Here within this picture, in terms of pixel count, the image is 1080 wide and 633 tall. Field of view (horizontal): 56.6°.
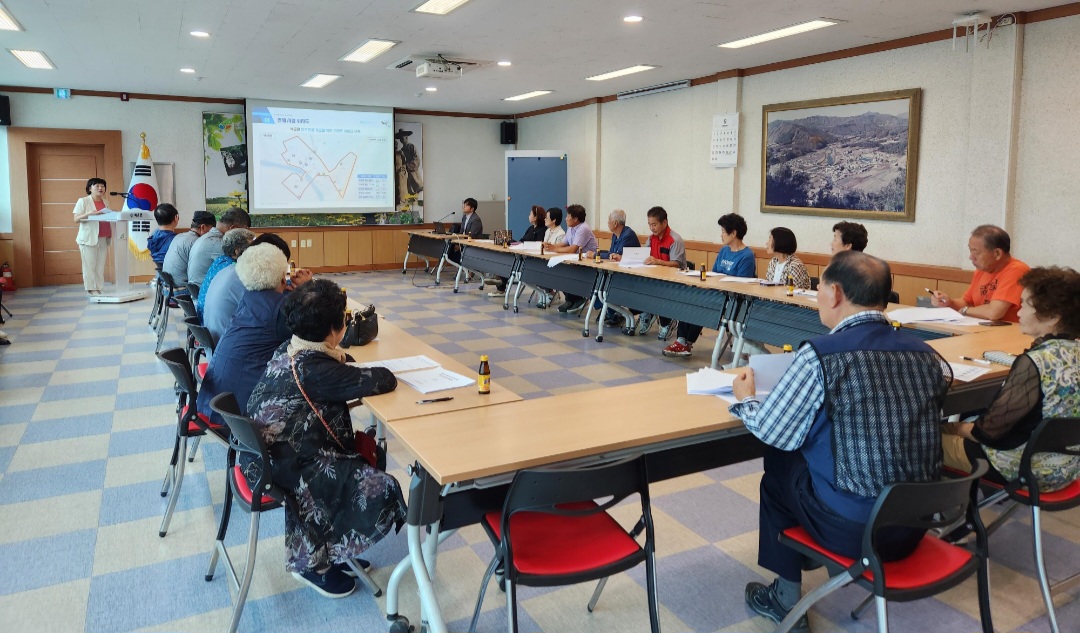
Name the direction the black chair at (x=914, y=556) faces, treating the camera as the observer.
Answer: facing away from the viewer and to the left of the viewer

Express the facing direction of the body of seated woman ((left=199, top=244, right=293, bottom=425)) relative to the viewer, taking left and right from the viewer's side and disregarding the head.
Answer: facing away from the viewer and to the right of the viewer

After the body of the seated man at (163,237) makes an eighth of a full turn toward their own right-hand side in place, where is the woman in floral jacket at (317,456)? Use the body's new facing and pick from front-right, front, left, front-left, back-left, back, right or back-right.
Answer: right

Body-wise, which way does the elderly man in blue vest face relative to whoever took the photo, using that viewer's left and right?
facing away from the viewer and to the left of the viewer

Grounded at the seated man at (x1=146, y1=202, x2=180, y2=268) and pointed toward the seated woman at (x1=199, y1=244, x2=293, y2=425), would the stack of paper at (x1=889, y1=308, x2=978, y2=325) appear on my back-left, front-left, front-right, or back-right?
front-left

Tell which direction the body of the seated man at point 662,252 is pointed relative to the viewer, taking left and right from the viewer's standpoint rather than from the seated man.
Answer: facing the viewer and to the left of the viewer

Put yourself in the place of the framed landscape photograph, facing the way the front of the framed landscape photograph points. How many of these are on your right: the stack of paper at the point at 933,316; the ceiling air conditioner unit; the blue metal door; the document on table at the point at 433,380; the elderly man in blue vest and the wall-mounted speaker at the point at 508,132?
3

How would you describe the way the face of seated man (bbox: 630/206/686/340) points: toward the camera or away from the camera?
toward the camera

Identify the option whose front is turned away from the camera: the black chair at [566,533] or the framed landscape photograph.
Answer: the black chair

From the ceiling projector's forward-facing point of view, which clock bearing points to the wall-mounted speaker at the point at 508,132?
The wall-mounted speaker is roughly at 2 o'clock from the ceiling projector.

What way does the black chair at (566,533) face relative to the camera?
away from the camera

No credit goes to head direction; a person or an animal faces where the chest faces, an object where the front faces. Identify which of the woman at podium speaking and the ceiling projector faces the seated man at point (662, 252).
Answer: the woman at podium speaking

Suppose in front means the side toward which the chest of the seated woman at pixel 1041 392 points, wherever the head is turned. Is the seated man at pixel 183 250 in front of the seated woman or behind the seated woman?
in front

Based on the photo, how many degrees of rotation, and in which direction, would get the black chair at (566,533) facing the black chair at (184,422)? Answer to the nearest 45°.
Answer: approximately 45° to its left

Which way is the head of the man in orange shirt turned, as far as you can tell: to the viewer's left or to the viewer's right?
to the viewer's left

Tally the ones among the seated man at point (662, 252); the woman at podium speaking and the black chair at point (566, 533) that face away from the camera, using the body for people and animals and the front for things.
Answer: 1

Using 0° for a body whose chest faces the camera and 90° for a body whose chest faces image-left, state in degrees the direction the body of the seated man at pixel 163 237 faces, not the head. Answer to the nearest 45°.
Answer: approximately 225°

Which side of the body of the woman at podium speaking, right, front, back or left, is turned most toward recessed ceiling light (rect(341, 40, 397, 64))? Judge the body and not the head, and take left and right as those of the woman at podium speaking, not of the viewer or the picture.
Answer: front
